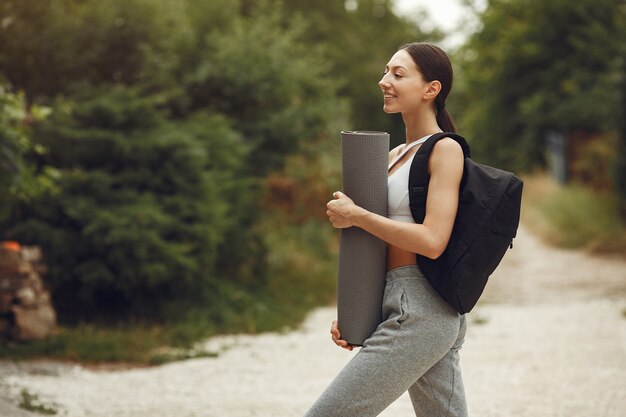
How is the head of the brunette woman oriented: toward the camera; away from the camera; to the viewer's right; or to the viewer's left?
to the viewer's left

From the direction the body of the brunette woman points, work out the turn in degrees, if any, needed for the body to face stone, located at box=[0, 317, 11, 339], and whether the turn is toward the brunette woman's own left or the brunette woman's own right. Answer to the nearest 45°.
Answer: approximately 45° to the brunette woman's own right

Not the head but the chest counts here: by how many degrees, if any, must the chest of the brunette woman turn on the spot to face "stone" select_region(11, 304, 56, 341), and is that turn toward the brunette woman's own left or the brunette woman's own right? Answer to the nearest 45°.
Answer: approximately 45° to the brunette woman's own right

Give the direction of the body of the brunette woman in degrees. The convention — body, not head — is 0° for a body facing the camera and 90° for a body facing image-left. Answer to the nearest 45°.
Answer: approximately 90°

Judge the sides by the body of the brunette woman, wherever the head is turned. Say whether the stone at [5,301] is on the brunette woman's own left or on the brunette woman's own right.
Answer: on the brunette woman's own right

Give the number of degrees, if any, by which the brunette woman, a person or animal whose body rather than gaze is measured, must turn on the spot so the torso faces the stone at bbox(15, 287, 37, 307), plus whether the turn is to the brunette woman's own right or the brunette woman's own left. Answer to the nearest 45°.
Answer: approximately 45° to the brunette woman's own right

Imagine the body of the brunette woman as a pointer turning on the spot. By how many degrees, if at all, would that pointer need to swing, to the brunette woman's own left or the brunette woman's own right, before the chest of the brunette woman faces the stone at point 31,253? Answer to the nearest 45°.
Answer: approximately 45° to the brunette woman's own right

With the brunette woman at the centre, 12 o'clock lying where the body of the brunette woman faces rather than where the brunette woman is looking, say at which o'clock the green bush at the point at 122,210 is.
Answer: The green bush is roughly at 2 o'clock from the brunette woman.
